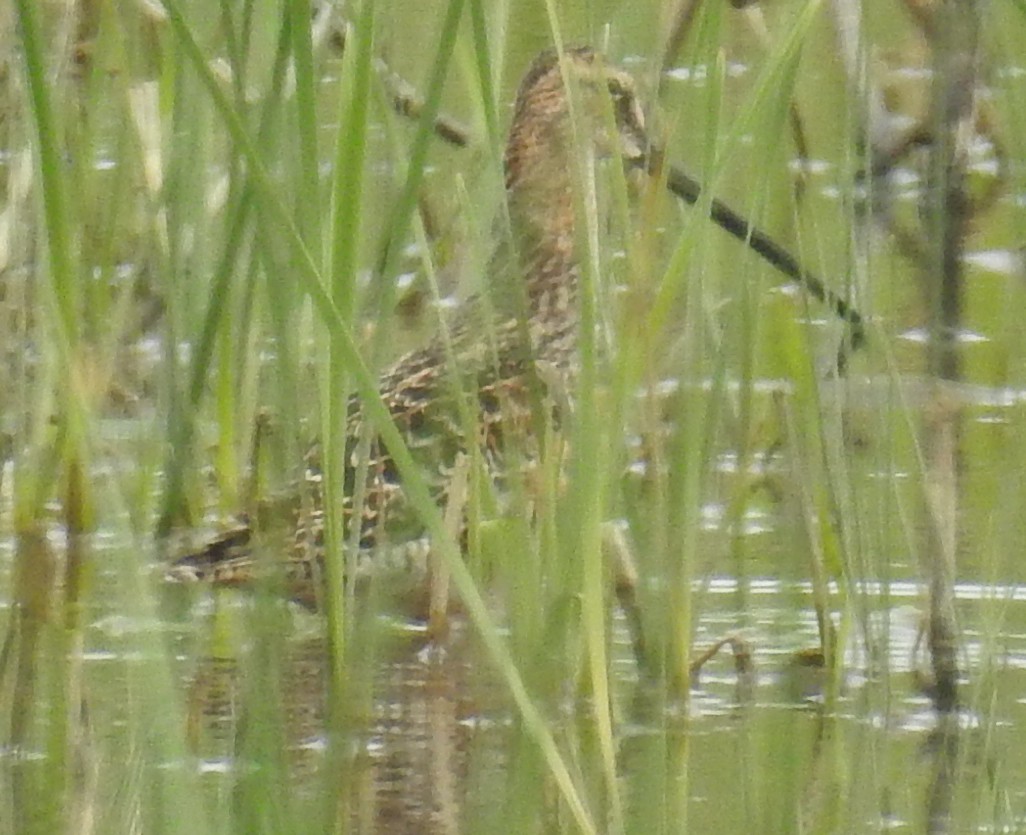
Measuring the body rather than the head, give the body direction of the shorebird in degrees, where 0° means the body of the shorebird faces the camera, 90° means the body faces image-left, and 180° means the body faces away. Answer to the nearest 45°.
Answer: approximately 270°
